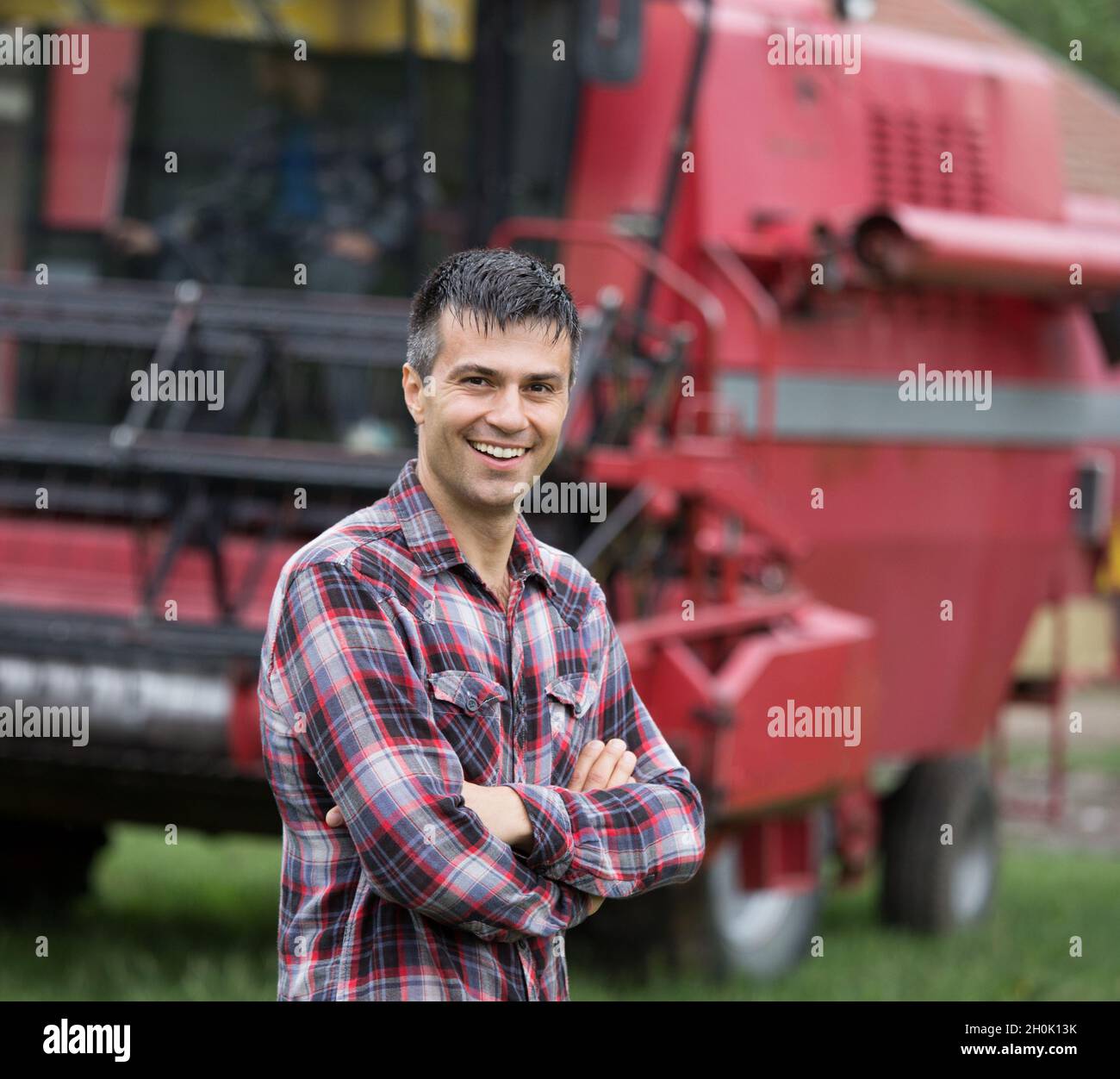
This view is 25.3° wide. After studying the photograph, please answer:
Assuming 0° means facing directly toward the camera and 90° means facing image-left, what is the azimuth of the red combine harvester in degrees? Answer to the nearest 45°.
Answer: approximately 45°

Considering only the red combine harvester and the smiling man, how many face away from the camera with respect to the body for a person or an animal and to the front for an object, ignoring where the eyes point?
0

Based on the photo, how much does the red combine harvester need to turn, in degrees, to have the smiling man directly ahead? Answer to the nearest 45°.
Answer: approximately 45° to its left

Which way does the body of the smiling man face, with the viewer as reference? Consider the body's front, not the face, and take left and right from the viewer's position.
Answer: facing the viewer and to the right of the viewer

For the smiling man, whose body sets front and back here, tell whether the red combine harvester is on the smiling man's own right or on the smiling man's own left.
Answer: on the smiling man's own left
